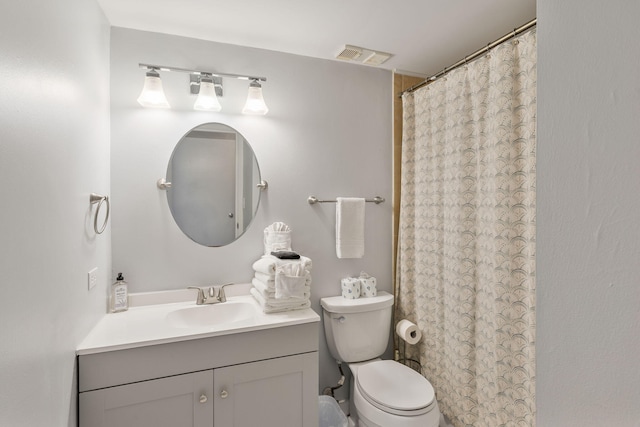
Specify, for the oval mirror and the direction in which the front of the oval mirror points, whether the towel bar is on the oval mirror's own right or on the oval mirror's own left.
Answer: on the oval mirror's own left

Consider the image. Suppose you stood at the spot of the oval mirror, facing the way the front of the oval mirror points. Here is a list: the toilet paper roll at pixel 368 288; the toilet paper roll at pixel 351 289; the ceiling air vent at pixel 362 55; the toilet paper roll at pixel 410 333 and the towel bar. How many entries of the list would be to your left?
5

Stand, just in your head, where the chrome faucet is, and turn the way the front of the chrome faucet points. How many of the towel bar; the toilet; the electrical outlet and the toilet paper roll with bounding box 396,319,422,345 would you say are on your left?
3

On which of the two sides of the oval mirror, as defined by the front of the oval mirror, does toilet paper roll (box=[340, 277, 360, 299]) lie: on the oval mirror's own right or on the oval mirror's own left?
on the oval mirror's own left

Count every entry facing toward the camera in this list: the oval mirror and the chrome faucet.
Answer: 2

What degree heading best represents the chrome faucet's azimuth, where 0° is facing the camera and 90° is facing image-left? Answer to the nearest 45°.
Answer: approximately 0°

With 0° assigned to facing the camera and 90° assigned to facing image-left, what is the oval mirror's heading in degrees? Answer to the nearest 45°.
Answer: approximately 0°

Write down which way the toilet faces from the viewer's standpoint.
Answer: facing the viewer and to the right of the viewer

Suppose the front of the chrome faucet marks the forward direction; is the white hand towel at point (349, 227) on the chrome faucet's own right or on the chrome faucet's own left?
on the chrome faucet's own left
